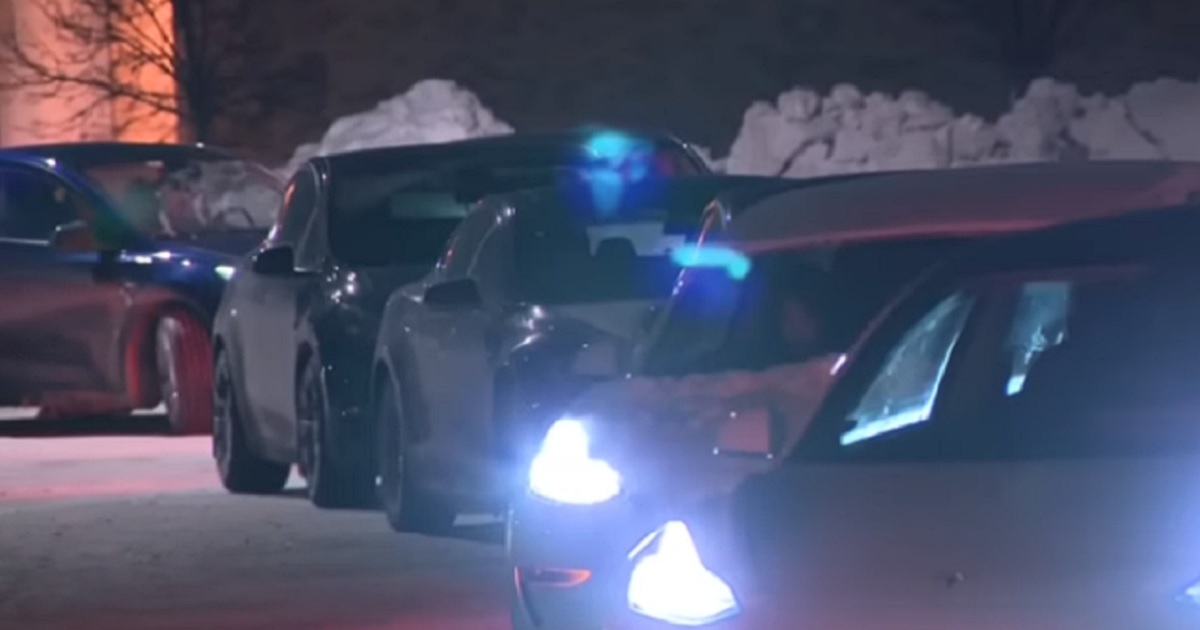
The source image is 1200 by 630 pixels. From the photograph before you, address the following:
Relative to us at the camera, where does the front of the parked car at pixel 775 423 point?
facing the viewer and to the left of the viewer

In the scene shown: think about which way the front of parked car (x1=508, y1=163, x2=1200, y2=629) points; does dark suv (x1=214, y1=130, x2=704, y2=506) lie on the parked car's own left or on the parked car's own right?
on the parked car's own right

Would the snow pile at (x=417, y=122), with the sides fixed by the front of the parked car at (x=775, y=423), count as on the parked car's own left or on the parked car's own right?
on the parked car's own right

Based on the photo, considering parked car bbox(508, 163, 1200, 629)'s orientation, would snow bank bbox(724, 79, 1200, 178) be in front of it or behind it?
behind

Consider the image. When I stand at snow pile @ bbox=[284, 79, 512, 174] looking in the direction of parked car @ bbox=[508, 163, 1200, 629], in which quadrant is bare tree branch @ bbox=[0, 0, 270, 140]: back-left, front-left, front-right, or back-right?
back-right

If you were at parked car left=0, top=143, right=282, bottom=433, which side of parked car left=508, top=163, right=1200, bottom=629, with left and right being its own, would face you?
right
